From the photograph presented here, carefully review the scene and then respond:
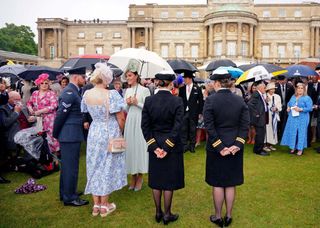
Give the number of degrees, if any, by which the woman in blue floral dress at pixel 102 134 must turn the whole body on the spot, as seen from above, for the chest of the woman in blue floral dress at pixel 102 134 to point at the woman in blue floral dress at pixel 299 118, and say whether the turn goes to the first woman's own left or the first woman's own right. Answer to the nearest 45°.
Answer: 0° — they already face them

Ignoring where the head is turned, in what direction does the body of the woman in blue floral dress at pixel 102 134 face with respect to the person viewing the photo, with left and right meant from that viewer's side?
facing away from the viewer and to the right of the viewer
